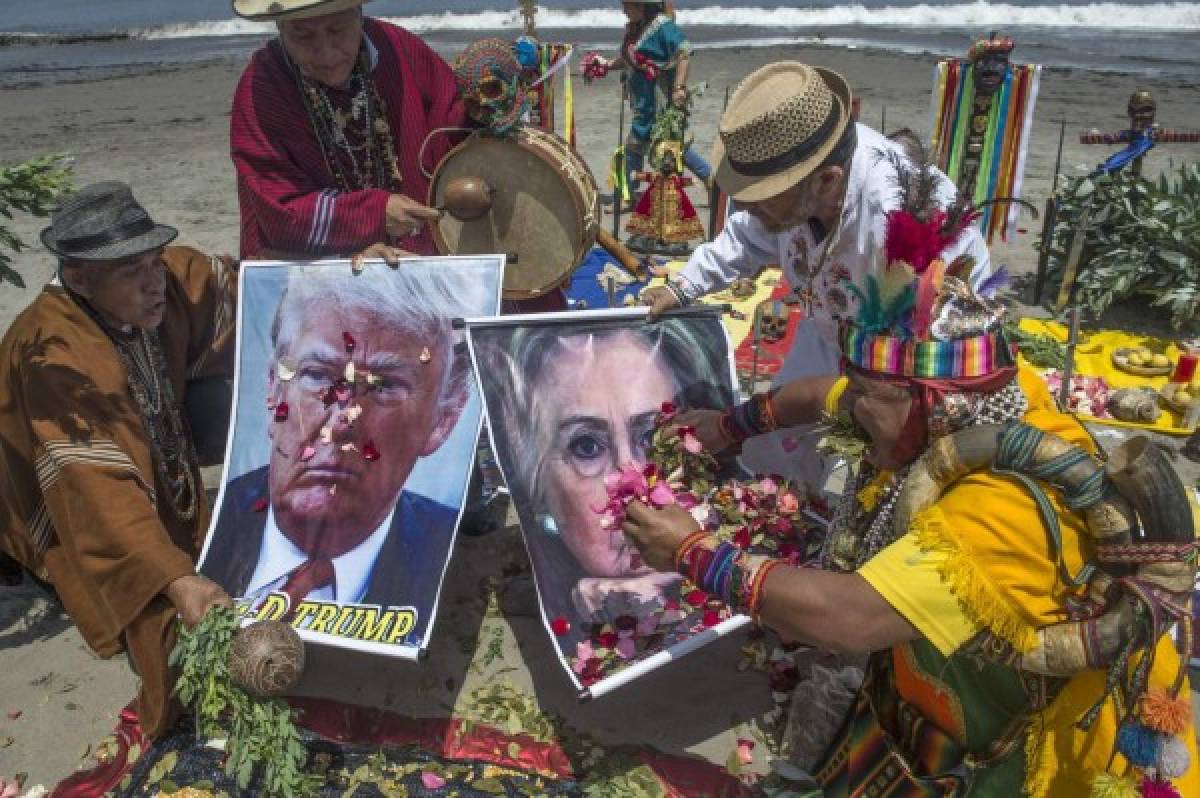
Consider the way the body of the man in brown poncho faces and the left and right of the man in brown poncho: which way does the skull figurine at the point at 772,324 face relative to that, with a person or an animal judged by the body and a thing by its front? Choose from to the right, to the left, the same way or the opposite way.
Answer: to the right

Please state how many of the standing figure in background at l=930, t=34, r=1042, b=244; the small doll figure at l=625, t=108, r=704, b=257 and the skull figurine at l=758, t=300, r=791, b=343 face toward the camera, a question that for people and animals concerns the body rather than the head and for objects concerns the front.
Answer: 3

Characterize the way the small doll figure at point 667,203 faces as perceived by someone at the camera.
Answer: facing the viewer

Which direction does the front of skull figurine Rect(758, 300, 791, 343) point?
toward the camera

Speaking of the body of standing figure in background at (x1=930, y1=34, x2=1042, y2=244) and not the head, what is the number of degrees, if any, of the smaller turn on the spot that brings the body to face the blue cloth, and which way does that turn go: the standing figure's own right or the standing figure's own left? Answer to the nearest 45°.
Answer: approximately 45° to the standing figure's own right

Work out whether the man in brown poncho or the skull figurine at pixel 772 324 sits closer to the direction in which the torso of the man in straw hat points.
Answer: the man in brown poncho

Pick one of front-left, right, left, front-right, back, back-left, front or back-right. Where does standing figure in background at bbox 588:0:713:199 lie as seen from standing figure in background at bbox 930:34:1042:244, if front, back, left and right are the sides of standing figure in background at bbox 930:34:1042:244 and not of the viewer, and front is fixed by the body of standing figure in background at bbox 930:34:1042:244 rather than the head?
right

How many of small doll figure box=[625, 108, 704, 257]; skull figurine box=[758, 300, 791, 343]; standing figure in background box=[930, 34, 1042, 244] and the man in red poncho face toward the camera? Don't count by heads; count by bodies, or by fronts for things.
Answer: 4

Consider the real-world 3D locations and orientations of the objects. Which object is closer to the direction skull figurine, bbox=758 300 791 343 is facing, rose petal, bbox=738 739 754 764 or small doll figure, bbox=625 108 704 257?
the rose petal

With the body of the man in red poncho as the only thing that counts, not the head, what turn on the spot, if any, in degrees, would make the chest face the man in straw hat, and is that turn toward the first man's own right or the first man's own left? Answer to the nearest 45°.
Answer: approximately 45° to the first man's own left
